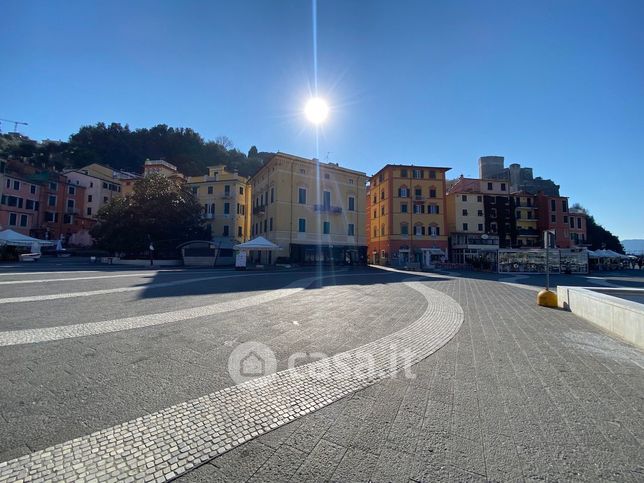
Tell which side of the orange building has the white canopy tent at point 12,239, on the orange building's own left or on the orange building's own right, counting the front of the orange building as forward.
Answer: on the orange building's own right

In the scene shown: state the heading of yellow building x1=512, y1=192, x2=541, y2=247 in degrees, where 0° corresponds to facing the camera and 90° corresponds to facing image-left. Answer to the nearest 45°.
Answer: approximately 0°

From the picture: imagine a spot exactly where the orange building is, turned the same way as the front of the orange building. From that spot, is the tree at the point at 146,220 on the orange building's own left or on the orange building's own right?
on the orange building's own right

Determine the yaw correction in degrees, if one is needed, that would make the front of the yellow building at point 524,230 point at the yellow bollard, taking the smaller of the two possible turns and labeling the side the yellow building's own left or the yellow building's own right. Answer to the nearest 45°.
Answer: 0° — it already faces it

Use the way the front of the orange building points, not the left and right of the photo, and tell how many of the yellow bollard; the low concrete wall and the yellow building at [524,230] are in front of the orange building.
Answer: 2

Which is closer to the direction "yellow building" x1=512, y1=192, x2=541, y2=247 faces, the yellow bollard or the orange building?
the yellow bollard

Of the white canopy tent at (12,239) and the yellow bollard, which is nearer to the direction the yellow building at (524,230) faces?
the yellow bollard

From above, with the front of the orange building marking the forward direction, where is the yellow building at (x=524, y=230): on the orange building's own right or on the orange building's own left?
on the orange building's own left
